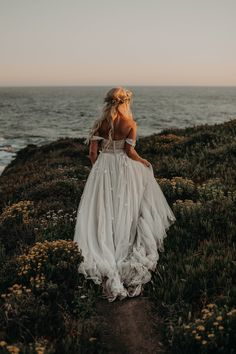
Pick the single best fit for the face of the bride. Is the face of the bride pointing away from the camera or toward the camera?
away from the camera

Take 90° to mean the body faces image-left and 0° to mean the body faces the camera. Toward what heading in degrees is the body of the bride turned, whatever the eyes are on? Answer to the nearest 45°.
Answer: approximately 180°
